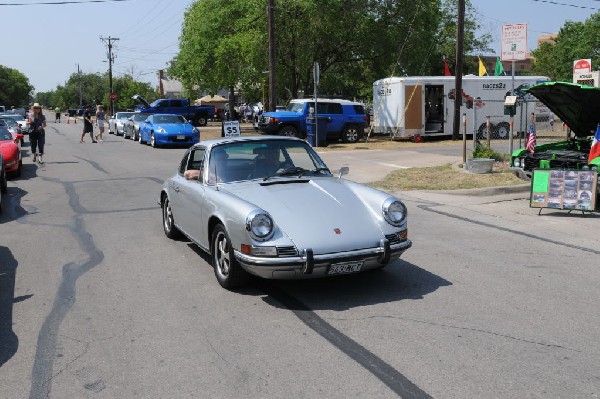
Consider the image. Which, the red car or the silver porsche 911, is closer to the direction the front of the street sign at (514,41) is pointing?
the silver porsche 911

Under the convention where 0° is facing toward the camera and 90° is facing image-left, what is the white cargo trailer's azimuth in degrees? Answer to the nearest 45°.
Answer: approximately 45°

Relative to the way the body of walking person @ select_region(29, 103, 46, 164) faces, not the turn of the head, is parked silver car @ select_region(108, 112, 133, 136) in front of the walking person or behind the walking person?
behind

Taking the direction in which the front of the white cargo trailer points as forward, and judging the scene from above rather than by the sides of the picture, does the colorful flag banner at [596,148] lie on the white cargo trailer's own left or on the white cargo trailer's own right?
on the white cargo trailer's own left

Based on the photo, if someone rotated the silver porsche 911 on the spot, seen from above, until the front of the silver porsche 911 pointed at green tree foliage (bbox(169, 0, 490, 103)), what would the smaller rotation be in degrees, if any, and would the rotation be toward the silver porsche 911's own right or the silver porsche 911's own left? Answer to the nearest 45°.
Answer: approximately 135° to the silver porsche 911's own left

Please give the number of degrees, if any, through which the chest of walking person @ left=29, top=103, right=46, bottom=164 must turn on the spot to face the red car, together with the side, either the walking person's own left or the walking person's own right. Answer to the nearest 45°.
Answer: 0° — they already face it

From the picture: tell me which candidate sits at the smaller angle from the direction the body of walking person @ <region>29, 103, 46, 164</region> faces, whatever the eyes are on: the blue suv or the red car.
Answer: the red car

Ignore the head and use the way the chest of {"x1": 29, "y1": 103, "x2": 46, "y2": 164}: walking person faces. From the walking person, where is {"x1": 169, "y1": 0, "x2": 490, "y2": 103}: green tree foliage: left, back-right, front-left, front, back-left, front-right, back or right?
back-left

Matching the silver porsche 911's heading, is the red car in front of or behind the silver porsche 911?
behind

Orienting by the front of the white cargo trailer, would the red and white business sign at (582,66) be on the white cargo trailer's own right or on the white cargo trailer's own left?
on the white cargo trailer's own left

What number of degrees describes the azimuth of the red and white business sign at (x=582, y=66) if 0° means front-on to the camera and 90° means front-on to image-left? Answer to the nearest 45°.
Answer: approximately 0°

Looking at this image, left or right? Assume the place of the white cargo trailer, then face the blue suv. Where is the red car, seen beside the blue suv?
left
